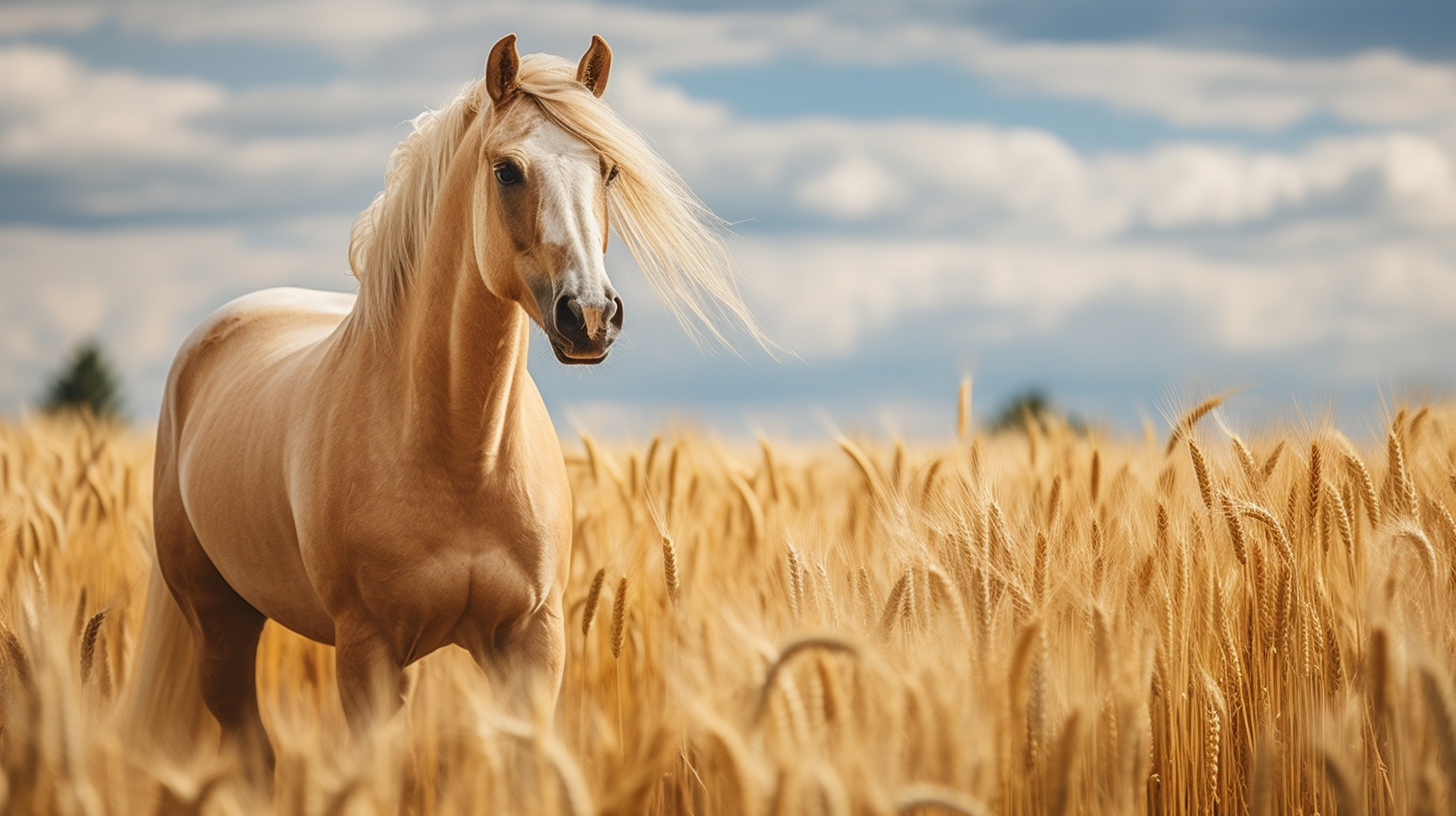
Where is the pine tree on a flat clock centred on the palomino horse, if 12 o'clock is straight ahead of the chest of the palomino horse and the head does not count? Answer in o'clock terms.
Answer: The pine tree is roughly at 7 o'clock from the palomino horse.

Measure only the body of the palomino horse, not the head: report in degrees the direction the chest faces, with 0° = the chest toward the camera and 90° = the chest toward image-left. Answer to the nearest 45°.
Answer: approximately 315°
